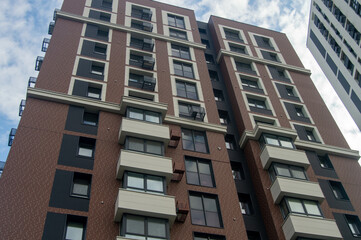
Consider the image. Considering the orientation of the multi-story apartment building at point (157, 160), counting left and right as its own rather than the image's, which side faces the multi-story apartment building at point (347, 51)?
left

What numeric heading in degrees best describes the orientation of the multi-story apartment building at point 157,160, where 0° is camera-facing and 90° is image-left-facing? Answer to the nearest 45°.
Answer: approximately 0°
